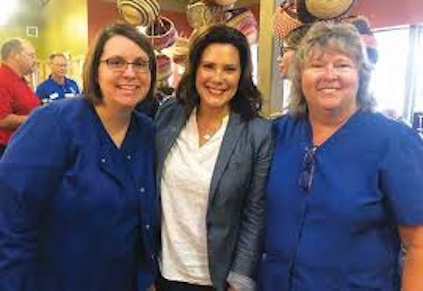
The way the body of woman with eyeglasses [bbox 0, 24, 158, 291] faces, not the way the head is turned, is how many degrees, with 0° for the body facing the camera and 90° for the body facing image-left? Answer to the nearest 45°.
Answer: approximately 315°

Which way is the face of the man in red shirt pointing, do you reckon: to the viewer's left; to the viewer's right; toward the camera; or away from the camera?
to the viewer's right

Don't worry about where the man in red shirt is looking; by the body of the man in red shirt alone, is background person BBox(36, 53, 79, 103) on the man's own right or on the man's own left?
on the man's own left

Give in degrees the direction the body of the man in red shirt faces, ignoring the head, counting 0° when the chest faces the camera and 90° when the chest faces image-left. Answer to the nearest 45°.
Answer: approximately 270°
